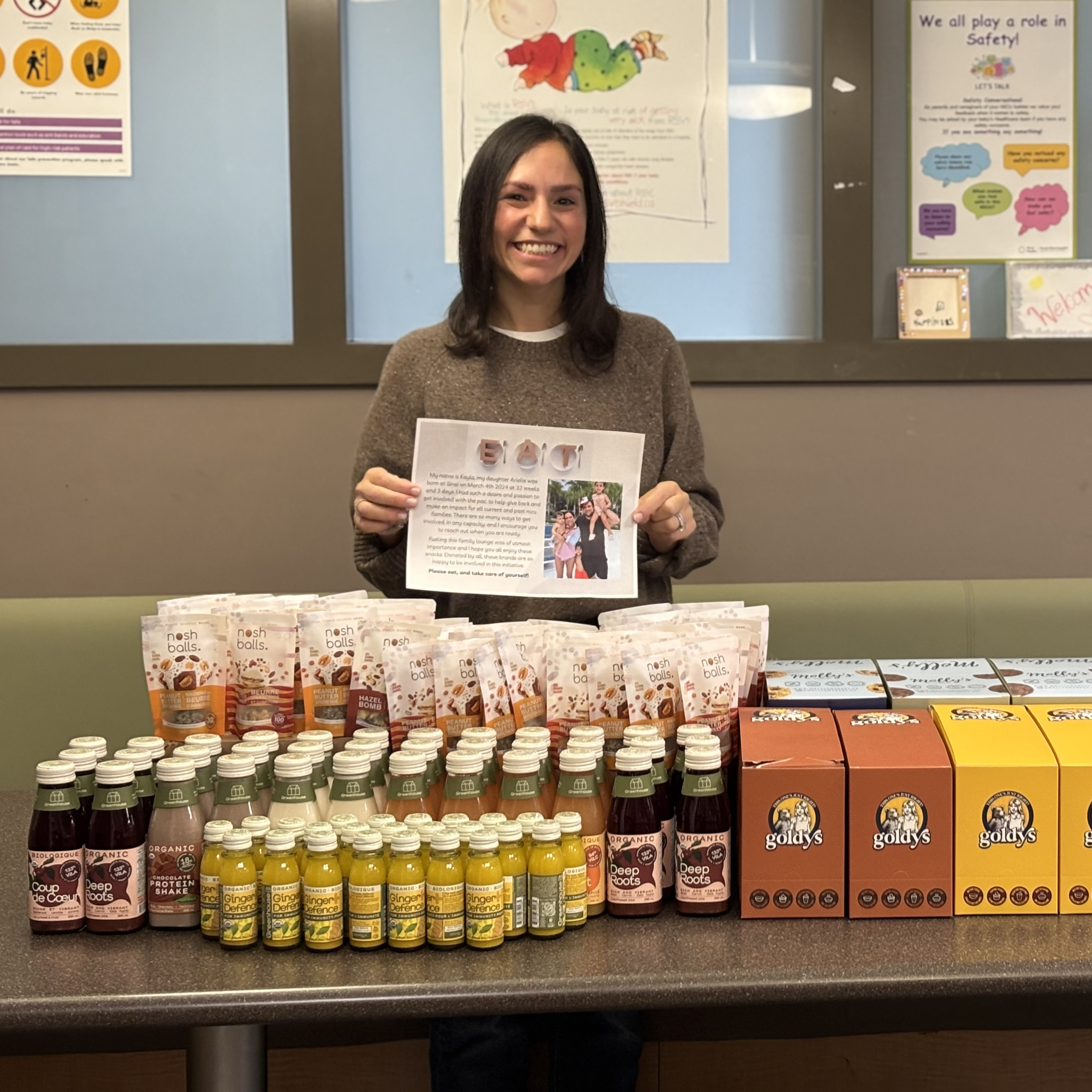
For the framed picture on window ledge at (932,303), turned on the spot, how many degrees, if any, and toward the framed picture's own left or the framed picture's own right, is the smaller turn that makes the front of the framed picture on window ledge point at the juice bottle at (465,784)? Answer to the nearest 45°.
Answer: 0° — it already faces it

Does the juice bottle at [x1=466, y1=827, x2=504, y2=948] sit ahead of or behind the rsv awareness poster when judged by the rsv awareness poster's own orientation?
ahead

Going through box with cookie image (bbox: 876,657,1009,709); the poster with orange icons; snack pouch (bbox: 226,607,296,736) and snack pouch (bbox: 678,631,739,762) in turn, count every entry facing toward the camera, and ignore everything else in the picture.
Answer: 4

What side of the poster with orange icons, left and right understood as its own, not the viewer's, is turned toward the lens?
front

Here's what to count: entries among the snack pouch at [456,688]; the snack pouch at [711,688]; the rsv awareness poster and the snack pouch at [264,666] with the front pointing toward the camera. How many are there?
4

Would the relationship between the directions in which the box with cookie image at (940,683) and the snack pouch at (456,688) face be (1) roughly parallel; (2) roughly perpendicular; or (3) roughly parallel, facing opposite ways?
roughly parallel

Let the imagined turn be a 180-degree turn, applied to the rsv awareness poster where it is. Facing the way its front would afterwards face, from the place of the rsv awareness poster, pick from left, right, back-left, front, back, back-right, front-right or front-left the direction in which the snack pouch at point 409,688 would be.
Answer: back

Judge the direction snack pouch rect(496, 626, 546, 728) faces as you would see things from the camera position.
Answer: facing the viewer

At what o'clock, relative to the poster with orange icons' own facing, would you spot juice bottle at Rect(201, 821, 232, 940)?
The juice bottle is roughly at 12 o'clock from the poster with orange icons.

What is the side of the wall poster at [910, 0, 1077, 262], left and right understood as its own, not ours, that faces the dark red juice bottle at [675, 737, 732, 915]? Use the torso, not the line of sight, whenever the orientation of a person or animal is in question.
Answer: front

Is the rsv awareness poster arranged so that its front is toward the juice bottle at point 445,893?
yes

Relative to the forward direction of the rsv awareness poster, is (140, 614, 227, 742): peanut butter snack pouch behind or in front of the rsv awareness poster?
in front

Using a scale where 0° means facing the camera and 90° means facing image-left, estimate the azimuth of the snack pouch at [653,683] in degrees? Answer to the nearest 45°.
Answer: approximately 0°

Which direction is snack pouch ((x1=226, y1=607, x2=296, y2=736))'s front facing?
toward the camera

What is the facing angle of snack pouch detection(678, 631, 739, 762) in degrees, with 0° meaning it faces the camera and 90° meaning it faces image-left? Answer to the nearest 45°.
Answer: approximately 0°
